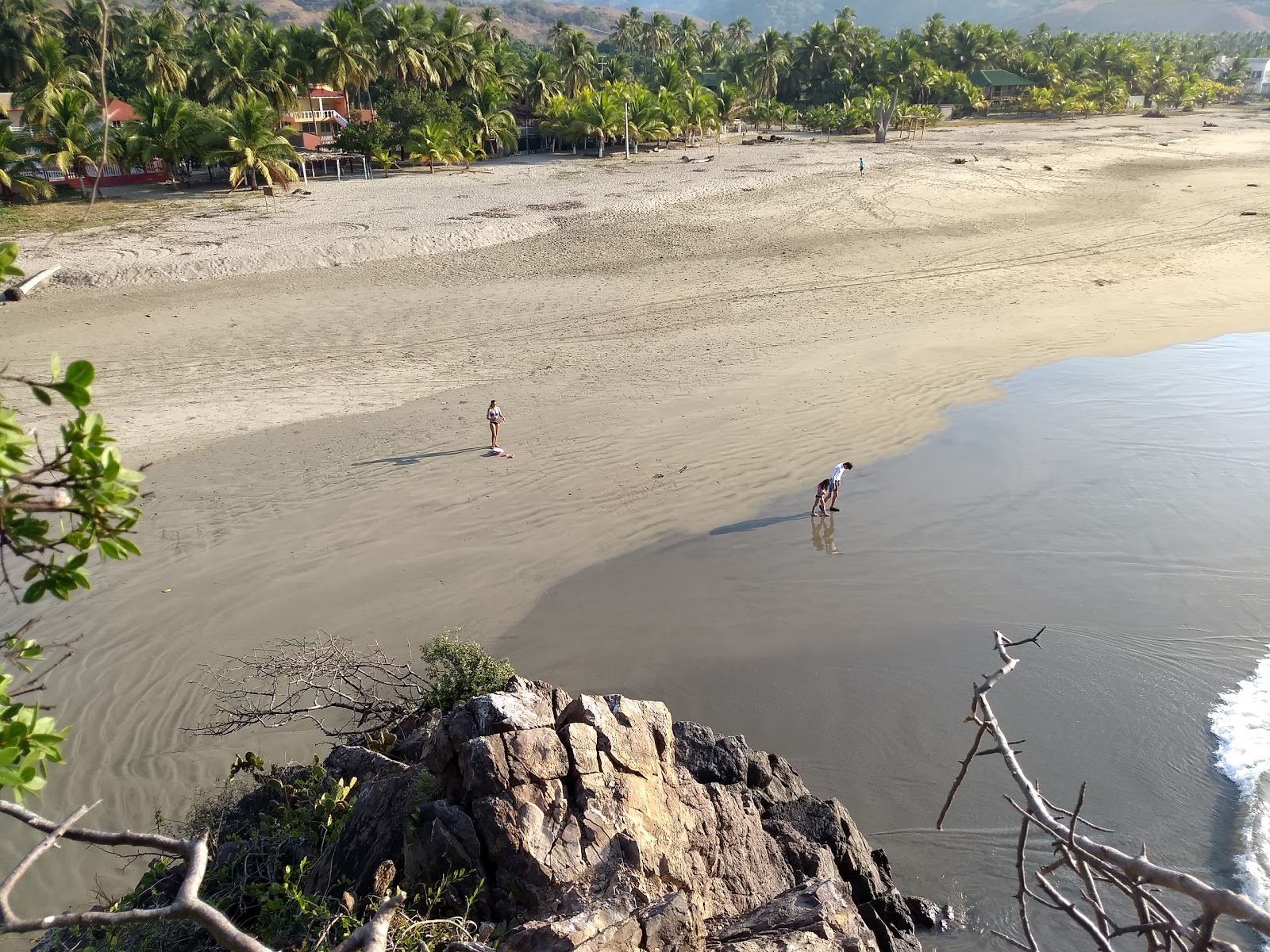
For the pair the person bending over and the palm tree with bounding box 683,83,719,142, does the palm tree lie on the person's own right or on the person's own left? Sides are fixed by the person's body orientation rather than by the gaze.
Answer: on the person's own left

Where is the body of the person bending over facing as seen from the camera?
to the viewer's right

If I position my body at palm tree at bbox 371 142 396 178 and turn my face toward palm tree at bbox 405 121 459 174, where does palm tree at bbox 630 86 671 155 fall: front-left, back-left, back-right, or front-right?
front-left

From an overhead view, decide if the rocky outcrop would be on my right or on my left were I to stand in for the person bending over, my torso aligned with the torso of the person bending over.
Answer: on my right

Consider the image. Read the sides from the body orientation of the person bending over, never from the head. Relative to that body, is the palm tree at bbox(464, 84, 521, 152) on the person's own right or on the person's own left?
on the person's own left

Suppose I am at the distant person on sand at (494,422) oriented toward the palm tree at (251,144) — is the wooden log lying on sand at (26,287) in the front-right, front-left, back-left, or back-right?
front-left

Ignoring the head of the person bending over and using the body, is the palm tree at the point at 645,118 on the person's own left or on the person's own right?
on the person's own left
